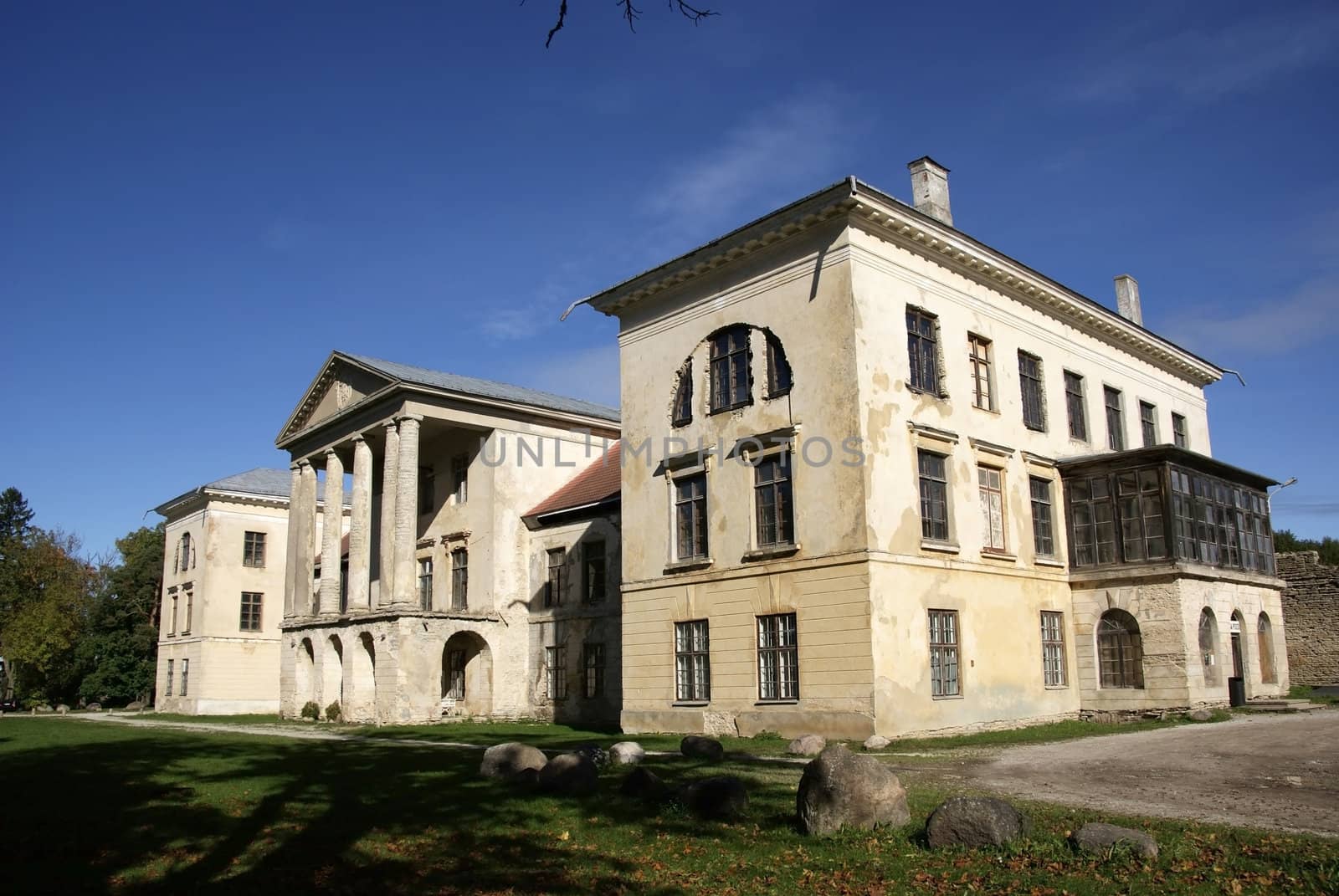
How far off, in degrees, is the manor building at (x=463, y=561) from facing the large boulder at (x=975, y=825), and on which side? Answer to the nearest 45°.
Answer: approximately 45° to its left

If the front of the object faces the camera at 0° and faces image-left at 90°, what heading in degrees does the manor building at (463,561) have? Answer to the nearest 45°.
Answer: approximately 45°

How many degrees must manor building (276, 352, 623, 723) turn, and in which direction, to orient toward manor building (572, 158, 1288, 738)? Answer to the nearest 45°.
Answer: approximately 90° to its left

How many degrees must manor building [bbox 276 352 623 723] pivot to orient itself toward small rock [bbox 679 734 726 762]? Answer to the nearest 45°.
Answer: approximately 45° to its left

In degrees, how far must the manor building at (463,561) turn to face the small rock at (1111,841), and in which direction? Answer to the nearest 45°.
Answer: approximately 45° to its left

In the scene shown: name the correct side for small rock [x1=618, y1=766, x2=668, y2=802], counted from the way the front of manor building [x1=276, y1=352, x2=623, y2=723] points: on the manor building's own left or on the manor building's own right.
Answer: on the manor building's own left

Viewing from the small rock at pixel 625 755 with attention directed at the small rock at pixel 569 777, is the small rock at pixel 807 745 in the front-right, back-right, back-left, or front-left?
back-left

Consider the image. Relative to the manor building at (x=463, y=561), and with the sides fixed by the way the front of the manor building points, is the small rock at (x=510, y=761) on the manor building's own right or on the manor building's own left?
on the manor building's own left

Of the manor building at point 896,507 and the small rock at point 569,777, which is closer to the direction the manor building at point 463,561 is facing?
the small rock

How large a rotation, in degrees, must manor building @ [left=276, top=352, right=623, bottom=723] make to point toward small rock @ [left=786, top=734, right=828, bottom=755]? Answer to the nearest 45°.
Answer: approximately 45° to its left

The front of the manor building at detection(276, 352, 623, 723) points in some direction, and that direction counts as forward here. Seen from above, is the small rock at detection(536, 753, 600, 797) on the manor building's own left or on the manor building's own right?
on the manor building's own left
